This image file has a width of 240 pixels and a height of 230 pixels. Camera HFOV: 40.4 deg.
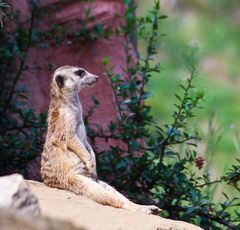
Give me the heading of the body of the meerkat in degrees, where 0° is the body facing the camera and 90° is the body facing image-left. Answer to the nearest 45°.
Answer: approximately 270°
